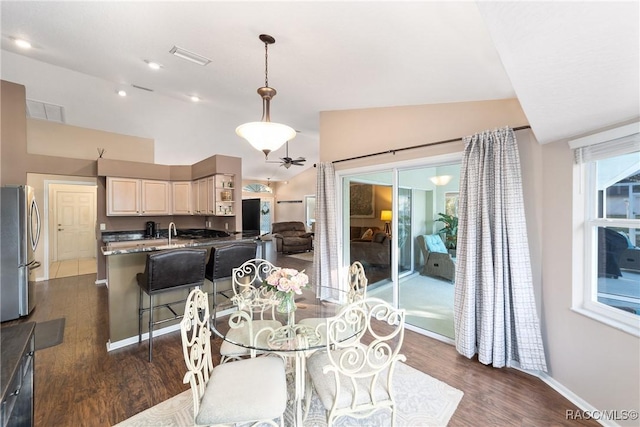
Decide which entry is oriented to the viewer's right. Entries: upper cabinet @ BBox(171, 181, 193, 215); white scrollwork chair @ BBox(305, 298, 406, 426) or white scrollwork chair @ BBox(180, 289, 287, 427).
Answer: white scrollwork chair @ BBox(180, 289, 287, 427)

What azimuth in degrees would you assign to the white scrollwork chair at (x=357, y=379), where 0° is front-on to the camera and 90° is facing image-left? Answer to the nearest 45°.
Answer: approximately 135°

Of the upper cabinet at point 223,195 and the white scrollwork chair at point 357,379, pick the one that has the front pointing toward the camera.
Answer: the upper cabinet

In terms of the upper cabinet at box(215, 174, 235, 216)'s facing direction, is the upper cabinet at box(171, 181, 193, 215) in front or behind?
behind

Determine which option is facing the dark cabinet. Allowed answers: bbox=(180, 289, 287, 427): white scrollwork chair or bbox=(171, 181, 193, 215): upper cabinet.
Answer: the upper cabinet

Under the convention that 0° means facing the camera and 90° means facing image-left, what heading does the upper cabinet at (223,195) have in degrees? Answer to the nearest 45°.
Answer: approximately 0°

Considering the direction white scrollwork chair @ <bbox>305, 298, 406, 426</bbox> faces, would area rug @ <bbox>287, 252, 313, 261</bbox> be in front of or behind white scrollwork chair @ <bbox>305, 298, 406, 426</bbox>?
in front

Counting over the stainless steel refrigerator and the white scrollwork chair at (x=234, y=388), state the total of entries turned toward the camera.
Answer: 0

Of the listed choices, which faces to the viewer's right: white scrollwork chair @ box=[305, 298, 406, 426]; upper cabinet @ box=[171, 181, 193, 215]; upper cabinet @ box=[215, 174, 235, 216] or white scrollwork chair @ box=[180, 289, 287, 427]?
white scrollwork chair @ box=[180, 289, 287, 427]

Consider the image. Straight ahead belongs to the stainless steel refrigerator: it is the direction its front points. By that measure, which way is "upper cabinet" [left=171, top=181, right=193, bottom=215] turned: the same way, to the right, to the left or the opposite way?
to the right

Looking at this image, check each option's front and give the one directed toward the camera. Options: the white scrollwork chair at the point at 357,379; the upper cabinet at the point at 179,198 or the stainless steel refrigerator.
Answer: the upper cabinet

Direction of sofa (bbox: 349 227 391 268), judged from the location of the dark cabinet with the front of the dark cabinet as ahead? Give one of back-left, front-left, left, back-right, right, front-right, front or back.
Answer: front

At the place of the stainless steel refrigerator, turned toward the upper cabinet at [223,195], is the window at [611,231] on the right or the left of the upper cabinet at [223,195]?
right

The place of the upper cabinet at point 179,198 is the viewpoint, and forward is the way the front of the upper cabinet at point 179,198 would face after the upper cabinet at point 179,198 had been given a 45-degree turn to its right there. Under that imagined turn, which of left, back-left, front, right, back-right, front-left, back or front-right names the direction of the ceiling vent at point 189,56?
front-left

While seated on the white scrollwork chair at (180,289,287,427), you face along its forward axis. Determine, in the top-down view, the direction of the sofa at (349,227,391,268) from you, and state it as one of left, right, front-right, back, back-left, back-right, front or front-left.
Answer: front-left

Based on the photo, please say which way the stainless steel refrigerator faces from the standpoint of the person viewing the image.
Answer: facing to the right of the viewer

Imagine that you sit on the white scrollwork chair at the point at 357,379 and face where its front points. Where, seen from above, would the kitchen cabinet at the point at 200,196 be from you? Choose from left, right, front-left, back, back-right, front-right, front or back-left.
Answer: front

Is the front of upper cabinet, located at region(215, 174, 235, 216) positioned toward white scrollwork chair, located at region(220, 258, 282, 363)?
yes

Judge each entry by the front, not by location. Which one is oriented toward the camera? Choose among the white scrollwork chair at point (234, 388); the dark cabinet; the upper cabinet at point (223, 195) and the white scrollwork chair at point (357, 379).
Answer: the upper cabinet

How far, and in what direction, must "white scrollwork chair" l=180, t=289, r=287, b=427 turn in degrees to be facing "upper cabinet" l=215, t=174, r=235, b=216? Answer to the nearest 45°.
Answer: approximately 90° to its left
